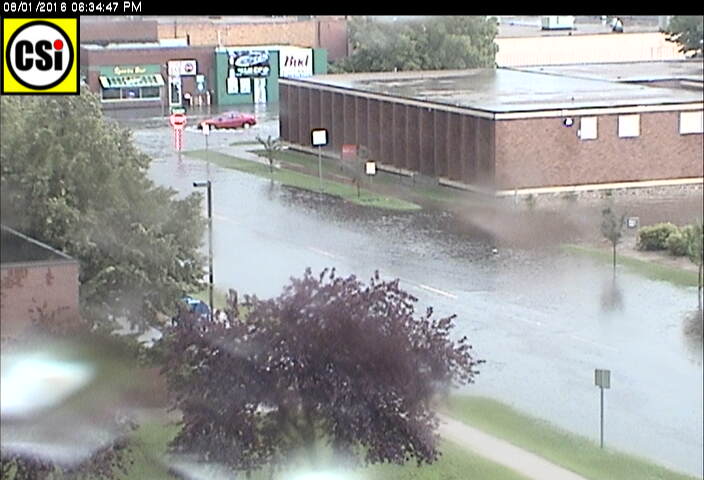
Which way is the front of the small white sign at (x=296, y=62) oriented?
toward the camera

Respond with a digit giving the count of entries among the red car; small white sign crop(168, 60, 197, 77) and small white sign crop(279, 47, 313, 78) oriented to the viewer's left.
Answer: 1

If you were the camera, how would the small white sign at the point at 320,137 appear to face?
facing the viewer

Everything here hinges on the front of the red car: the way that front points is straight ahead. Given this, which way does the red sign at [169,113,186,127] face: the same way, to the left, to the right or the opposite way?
to the left

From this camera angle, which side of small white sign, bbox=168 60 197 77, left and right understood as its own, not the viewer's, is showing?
front

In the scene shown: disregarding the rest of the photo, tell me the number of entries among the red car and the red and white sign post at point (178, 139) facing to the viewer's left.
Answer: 1

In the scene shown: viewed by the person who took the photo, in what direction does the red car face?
facing to the left of the viewer
